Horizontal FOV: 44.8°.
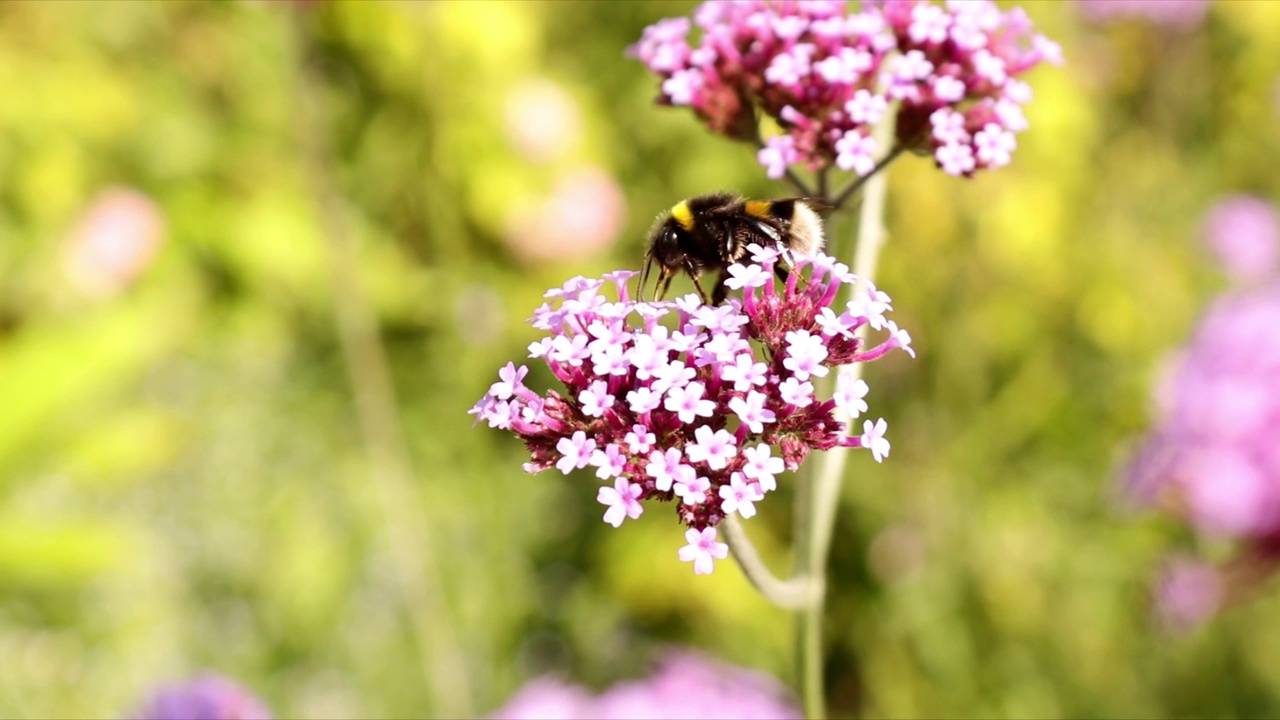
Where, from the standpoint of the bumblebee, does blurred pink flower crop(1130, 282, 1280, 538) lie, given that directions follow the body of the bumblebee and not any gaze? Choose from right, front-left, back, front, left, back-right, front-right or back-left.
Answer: back-right

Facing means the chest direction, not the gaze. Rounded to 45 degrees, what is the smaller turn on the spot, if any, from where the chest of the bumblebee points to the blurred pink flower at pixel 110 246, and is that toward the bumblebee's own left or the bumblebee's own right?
approximately 45° to the bumblebee's own right

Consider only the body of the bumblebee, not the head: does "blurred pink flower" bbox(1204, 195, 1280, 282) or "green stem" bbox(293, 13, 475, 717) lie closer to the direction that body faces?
the green stem

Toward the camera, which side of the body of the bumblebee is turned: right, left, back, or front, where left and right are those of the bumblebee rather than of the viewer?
left

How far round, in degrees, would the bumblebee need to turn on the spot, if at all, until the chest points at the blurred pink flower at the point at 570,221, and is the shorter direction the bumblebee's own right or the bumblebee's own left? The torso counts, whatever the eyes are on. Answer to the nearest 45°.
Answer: approximately 90° to the bumblebee's own right
